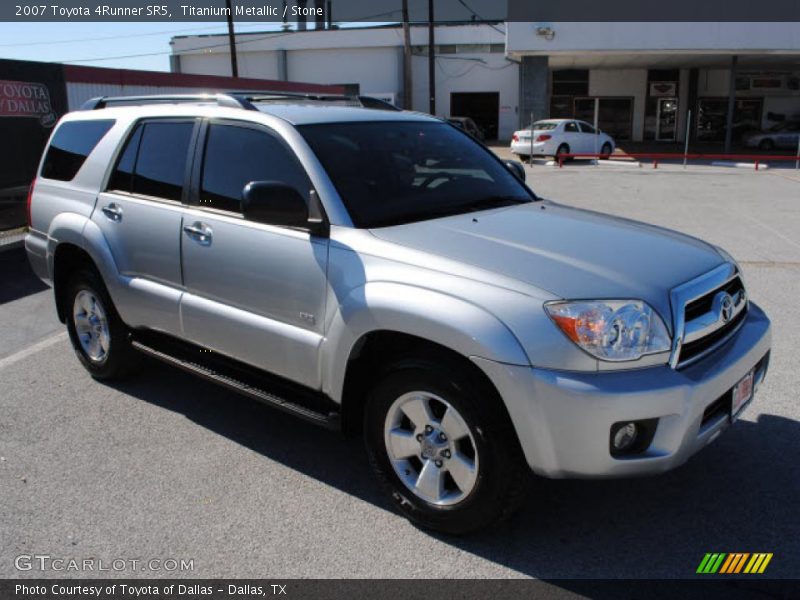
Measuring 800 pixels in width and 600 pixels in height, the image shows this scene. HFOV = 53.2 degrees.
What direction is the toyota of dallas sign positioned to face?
toward the camera

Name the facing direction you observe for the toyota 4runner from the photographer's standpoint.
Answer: facing the viewer and to the right of the viewer

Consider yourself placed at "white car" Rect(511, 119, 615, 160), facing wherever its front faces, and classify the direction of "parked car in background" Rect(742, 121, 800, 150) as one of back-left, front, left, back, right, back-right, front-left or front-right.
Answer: front

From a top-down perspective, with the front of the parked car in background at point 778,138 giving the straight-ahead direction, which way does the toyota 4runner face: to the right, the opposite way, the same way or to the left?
the opposite way

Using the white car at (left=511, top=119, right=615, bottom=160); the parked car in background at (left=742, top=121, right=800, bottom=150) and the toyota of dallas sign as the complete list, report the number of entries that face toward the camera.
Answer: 1

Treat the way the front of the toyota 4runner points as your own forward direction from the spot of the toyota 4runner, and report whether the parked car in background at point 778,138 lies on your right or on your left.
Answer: on your left

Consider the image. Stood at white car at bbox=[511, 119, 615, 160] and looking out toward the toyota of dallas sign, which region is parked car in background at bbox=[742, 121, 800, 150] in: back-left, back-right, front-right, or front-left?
back-left

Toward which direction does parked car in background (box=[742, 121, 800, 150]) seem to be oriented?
to the viewer's left

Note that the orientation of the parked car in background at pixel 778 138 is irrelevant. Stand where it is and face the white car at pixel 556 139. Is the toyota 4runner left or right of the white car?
left

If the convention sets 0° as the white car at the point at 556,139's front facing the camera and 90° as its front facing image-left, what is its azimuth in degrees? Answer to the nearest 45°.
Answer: approximately 225°

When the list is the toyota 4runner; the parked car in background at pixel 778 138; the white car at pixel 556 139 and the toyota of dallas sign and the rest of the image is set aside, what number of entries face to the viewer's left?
1

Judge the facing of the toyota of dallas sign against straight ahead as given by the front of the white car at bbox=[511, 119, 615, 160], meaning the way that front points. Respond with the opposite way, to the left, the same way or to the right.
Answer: to the right

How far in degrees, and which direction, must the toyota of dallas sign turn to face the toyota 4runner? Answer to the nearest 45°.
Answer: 0° — it already faces it

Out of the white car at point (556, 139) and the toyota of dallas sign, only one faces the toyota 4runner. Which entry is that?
the toyota of dallas sign

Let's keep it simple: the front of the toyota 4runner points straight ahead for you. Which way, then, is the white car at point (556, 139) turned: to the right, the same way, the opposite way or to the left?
to the left
